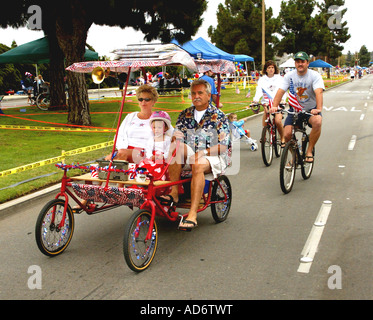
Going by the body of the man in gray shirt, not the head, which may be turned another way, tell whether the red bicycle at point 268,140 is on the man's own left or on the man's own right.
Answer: on the man's own right

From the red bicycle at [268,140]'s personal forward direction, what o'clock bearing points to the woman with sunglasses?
The woman with sunglasses is roughly at 1 o'clock from the red bicycle.

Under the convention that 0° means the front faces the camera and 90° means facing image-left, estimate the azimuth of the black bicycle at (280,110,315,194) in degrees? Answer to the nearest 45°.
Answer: approximately 45°

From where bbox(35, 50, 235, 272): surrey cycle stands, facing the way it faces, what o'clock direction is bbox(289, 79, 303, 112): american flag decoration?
The american flag decoration is roughly at 6 o'clock from the surrey cycle.

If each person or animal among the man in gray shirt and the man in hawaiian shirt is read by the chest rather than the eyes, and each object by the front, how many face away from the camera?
0

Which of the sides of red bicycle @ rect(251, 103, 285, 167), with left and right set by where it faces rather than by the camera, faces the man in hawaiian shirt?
front

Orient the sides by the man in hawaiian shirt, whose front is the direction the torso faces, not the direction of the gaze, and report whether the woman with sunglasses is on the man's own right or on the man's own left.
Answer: on the man's own right

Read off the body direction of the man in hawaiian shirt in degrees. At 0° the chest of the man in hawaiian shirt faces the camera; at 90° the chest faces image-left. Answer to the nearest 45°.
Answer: approximately 45°
